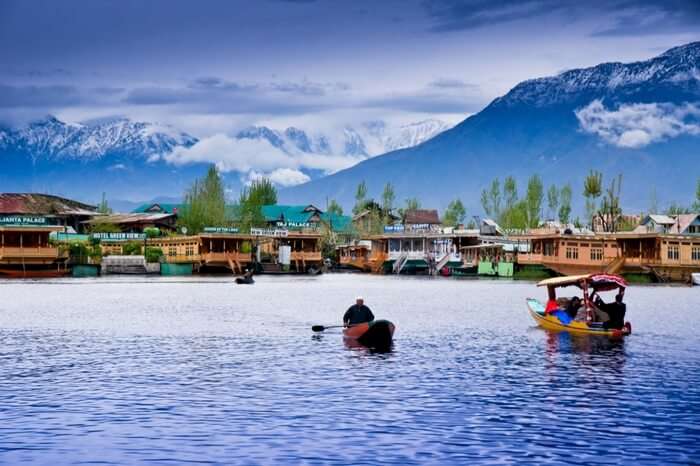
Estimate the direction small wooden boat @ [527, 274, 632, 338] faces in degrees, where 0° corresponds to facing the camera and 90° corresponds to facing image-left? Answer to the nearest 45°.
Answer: approximately 90°

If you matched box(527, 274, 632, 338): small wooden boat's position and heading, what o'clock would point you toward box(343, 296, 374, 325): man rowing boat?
The man rowing boat is roughly at 11 o'clock from the small wooden boat.

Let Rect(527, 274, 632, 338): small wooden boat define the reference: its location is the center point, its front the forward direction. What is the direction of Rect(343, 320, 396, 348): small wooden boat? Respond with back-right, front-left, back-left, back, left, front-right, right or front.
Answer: front-left
